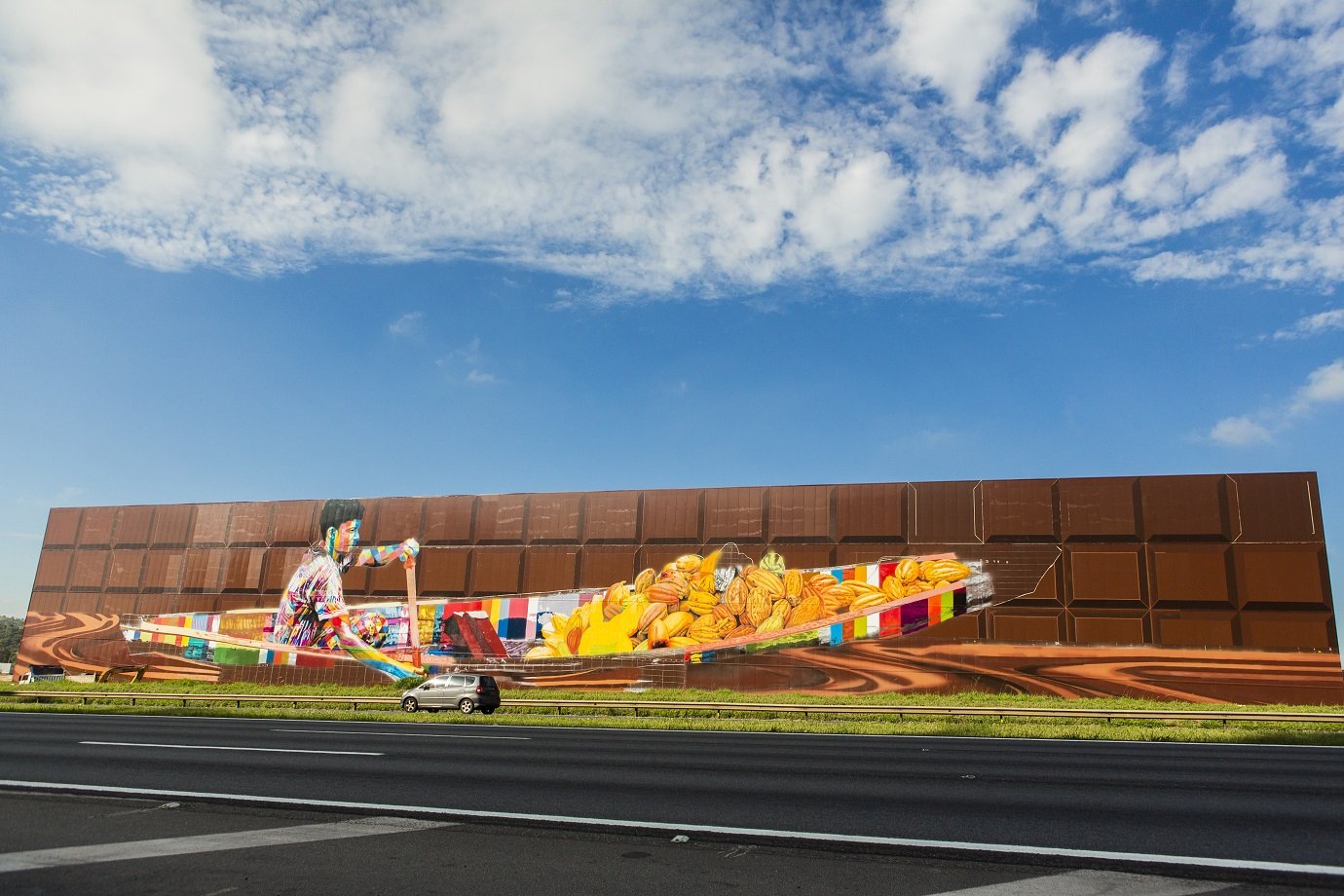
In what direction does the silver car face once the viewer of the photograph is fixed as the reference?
facing away from the viewer and to the left of the viewer
